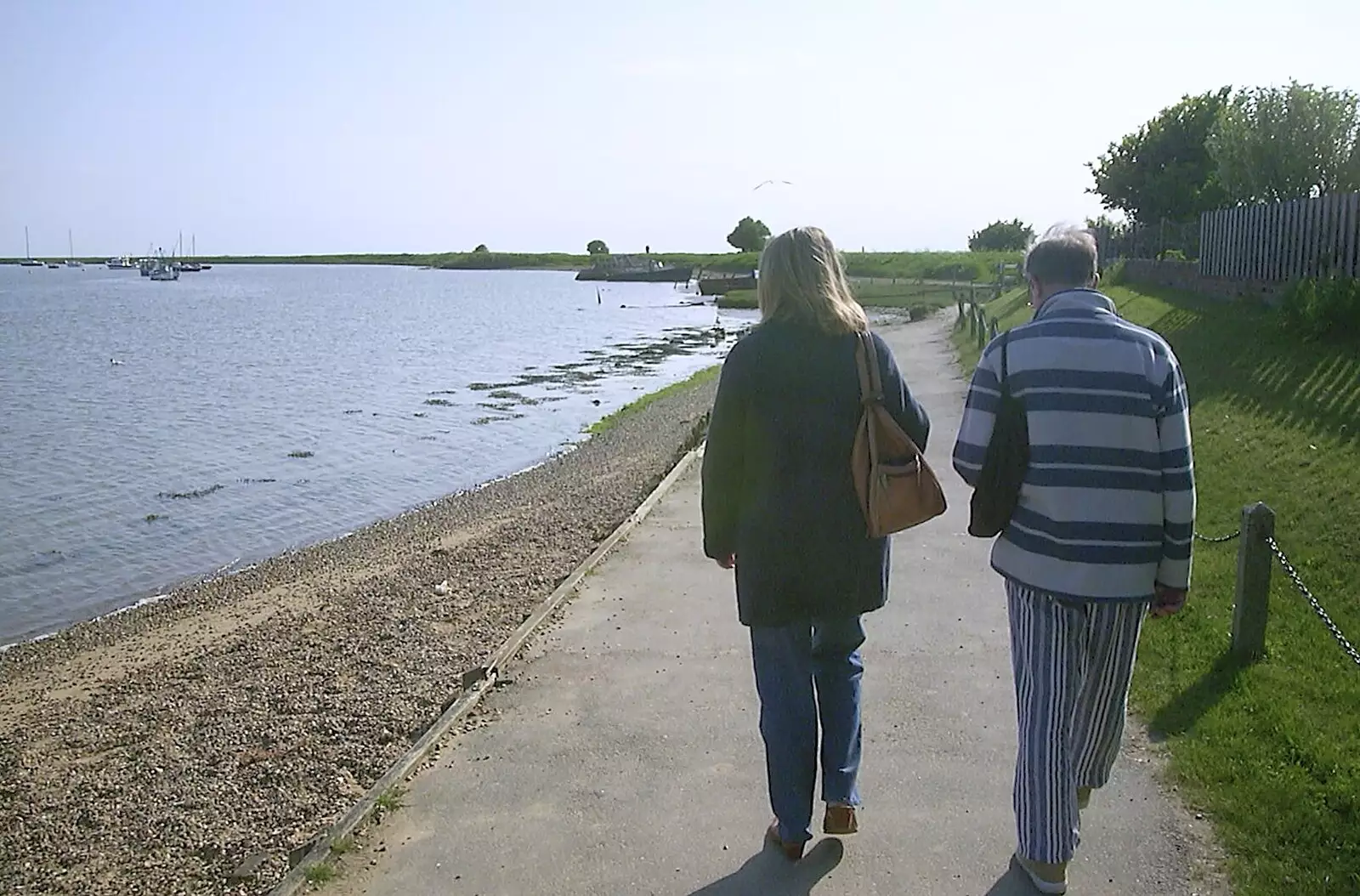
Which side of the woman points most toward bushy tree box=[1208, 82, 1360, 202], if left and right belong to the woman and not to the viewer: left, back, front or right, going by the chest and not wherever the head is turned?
front

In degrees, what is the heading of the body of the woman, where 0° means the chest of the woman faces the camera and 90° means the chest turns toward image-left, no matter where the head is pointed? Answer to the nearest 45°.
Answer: approximately 180°

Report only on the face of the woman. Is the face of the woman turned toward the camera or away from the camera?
away from the camera

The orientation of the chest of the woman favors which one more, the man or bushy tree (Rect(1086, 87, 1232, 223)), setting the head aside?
the bushy tree
